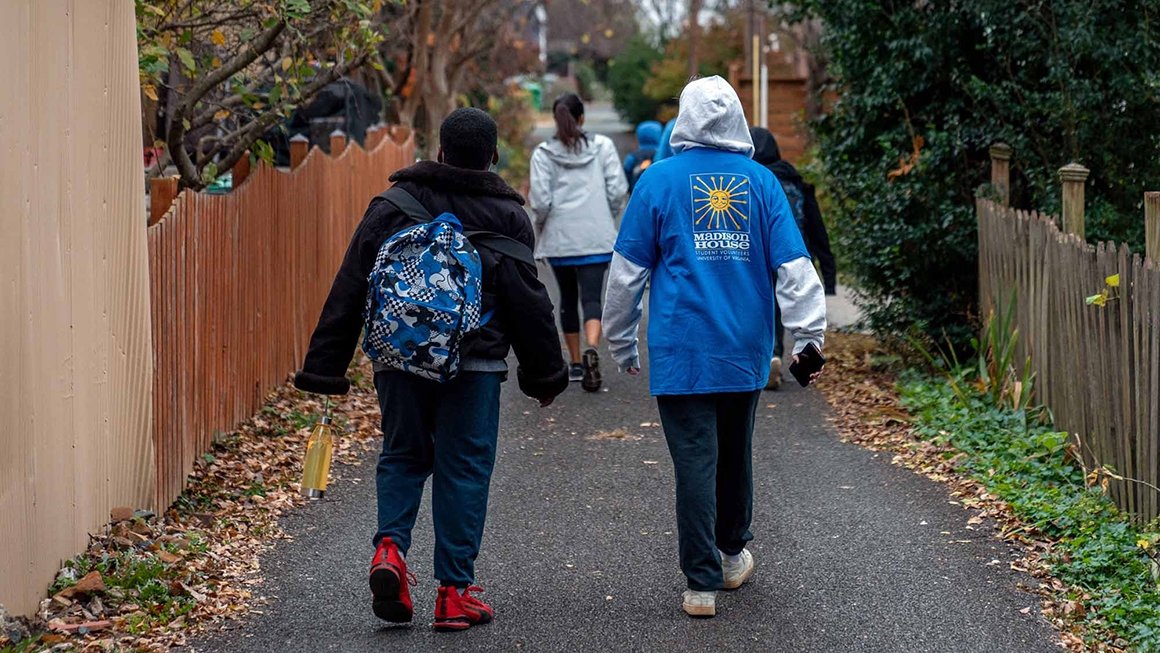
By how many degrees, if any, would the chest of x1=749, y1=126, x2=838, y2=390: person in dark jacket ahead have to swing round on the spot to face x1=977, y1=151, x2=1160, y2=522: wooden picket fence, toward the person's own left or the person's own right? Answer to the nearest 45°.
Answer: approximately 135° to the person's own right

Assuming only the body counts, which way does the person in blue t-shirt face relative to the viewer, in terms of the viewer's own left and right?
facing away from the viewer

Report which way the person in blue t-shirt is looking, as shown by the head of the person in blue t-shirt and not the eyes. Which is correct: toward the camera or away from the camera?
away from the camera

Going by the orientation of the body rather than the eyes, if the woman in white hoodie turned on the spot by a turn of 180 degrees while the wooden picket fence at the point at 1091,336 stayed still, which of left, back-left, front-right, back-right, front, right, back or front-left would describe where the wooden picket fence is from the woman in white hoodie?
front-left

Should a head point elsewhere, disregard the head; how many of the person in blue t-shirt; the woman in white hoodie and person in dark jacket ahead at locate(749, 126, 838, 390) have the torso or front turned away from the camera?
3

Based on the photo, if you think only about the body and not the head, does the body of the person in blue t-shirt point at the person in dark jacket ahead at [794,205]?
yes

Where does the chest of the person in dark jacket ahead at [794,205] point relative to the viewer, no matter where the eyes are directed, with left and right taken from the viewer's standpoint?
facing away from the viewer

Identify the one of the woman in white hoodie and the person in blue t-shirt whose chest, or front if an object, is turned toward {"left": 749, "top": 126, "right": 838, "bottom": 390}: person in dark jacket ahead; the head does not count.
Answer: the person in blue t-shirt

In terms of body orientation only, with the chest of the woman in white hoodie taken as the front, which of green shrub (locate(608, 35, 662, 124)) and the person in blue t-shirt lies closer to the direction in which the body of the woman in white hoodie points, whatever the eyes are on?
the green shrub

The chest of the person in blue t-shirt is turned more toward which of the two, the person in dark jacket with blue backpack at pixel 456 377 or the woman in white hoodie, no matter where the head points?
the woman in white hoodie

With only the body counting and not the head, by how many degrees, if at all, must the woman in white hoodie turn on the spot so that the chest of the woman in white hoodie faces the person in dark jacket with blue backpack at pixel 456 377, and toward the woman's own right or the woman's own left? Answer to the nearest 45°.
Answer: approximately 180°

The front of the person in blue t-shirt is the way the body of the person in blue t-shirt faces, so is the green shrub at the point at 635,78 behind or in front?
in front

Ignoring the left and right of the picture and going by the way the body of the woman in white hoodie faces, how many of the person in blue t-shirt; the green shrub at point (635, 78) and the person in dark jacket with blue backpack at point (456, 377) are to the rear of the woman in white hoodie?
2

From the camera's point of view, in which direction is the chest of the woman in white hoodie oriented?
away from the camera

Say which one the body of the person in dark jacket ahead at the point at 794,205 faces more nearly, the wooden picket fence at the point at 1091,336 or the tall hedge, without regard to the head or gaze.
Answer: the tall hedge

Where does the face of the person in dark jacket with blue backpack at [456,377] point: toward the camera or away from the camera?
away from the camera

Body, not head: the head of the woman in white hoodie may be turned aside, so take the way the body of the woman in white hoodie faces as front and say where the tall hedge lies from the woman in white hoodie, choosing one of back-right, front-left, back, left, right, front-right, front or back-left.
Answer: right
